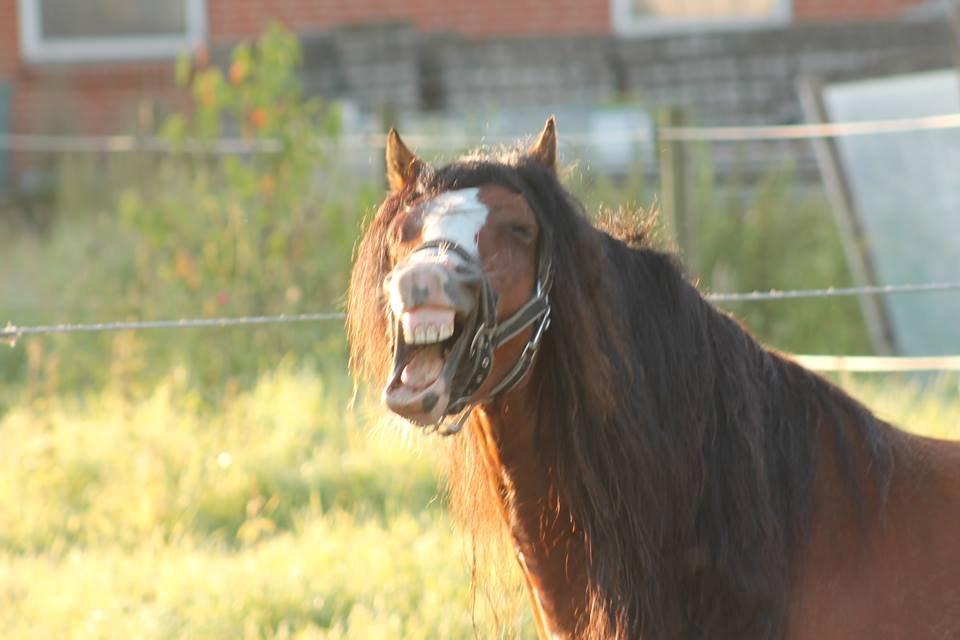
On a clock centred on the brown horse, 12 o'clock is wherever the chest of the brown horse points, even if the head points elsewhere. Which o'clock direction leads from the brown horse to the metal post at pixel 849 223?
The metal post is roughly at 5 o'clock from the brown horse.

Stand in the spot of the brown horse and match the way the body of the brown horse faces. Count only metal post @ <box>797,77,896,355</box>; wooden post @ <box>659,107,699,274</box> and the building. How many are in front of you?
0

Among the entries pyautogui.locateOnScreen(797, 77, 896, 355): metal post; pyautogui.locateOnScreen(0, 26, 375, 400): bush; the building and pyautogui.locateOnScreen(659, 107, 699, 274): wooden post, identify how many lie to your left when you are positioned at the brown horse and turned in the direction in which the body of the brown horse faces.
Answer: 0

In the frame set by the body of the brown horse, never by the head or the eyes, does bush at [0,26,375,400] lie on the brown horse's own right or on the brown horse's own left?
on the brown horse's own right

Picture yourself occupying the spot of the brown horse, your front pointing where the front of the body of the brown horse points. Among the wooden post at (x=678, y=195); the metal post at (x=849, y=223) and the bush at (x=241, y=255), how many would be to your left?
0

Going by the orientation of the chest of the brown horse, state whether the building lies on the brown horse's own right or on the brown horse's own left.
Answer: on the brown horse's own right

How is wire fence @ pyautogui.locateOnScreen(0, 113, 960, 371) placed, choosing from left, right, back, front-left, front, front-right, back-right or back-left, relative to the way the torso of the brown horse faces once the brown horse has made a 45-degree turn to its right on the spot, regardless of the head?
right

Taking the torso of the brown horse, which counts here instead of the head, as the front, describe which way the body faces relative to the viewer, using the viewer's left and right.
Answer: facing the viewer and to the left of the viewer

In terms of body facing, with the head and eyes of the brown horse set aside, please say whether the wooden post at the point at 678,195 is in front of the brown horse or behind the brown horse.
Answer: behind
